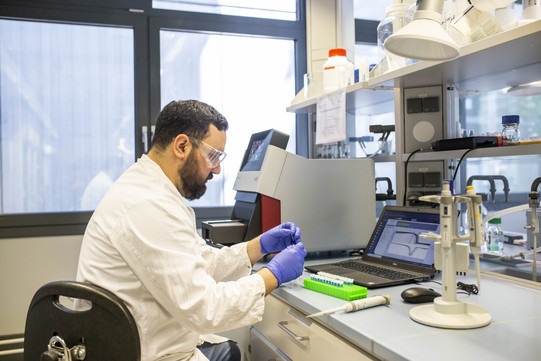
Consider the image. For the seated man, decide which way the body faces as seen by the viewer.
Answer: to the viewer's right

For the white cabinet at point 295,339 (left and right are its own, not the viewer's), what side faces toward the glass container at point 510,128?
back

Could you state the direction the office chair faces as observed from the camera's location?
facing away from the viewer and to the right of the viewer

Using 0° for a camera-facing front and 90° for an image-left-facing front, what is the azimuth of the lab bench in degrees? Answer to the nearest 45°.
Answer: approximately 45°

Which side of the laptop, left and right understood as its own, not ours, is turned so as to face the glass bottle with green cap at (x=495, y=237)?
back

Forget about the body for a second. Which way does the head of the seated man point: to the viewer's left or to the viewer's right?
to the viewer's right

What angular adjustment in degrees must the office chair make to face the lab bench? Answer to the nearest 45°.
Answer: approximately 45° to its right
